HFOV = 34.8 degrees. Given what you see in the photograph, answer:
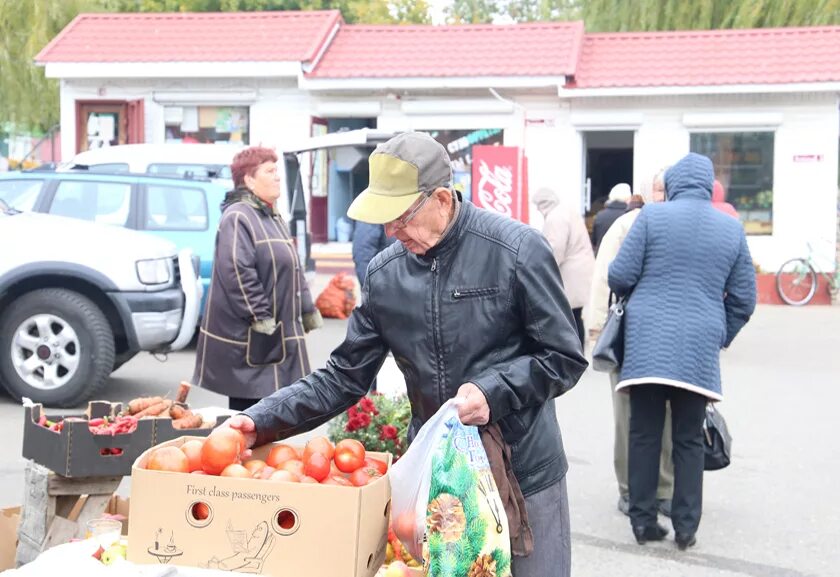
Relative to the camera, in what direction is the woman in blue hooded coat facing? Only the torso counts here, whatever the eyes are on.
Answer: away from the camera

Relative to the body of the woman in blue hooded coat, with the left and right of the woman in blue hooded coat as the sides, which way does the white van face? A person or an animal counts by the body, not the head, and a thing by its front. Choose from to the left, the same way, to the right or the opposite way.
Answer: to the left

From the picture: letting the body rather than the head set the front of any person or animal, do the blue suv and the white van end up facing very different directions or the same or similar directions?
same or similar directions

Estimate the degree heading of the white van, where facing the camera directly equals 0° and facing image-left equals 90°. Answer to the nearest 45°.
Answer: approximately 90°

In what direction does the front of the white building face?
toward the camera

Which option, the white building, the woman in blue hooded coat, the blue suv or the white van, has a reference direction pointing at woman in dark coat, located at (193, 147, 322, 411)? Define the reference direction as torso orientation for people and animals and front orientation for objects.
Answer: the white building

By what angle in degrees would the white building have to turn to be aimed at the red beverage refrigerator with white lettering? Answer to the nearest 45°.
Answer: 0° — it already faces it

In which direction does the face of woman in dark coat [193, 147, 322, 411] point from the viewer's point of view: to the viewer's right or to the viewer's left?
to the viewer's right

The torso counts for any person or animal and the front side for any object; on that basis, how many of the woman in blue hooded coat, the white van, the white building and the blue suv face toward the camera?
1

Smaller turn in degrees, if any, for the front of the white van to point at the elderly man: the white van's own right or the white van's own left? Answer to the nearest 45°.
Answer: approximately 90° to the white van's own left

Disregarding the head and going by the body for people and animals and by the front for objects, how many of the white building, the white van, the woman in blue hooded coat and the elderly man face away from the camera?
1

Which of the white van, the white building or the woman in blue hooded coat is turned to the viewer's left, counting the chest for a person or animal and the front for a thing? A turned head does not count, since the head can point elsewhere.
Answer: the white van

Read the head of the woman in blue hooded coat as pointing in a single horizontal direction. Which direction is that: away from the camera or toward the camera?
away from the camera
